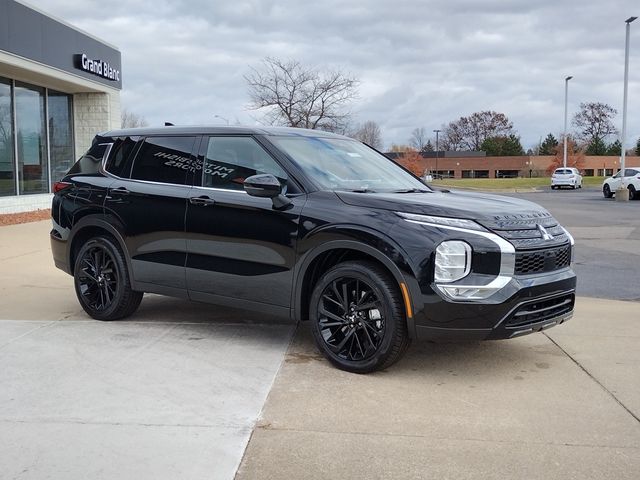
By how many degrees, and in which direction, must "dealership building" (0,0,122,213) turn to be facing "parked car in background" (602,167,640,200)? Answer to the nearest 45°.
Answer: approximately 45° to its left

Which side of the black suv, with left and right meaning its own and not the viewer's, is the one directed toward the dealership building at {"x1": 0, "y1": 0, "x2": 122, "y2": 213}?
back

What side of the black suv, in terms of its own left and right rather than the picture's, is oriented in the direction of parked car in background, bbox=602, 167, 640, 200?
left

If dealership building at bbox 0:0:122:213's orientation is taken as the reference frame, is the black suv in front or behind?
in front

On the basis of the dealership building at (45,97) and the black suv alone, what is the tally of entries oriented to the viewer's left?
0

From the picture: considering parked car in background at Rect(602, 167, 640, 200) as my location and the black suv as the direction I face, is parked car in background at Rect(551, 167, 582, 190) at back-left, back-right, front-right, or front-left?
back-right

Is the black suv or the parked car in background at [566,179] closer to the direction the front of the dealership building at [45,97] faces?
the black suv

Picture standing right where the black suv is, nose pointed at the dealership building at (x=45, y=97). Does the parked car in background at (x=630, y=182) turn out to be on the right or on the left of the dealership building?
right

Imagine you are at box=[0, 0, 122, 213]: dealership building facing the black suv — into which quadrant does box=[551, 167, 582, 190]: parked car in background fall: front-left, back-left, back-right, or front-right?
back-left
